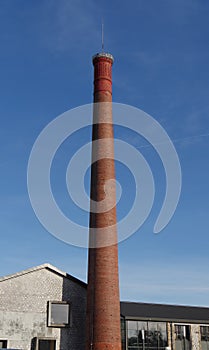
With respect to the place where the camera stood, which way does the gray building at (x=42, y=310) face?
facing the viewer

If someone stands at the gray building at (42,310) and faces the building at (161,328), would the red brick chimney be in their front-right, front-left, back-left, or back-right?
front-right

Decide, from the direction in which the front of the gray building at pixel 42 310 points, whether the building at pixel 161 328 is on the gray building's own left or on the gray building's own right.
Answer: on the gray building's own left

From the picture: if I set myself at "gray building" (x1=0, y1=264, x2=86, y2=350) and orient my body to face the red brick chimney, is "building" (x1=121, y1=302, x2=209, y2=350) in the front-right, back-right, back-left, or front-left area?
front-left

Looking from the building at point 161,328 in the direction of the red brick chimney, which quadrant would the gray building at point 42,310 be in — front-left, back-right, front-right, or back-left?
front-right
